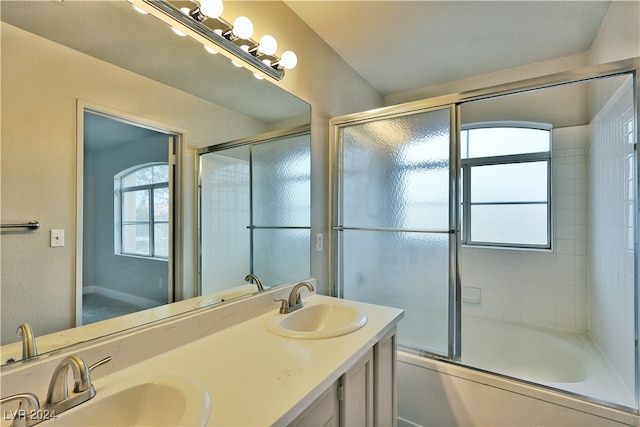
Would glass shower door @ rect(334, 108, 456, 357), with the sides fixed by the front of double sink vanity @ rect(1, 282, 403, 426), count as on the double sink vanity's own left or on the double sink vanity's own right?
on the double sink vanity's own left

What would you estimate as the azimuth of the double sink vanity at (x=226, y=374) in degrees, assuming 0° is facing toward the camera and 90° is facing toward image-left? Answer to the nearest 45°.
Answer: approximately 315°

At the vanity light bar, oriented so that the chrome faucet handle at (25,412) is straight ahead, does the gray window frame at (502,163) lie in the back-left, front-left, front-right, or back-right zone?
back-left

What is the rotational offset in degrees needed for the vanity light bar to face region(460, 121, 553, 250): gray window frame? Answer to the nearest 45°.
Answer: approximately 45° to its left

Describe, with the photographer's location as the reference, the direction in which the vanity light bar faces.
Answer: facing the viewer and to the right of the viewer

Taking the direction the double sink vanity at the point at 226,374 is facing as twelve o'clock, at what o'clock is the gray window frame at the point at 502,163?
The gray window frame is roughly at 10 o'clock from the double sink vanity.

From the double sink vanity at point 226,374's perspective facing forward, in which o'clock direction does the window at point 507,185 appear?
The window is roughly at 10 o'clock from the double sink vanity.

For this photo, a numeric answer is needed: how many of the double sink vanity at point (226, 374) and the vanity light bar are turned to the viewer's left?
0

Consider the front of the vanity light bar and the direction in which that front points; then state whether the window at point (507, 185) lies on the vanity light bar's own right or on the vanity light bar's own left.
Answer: on the vanity light bar's own left
